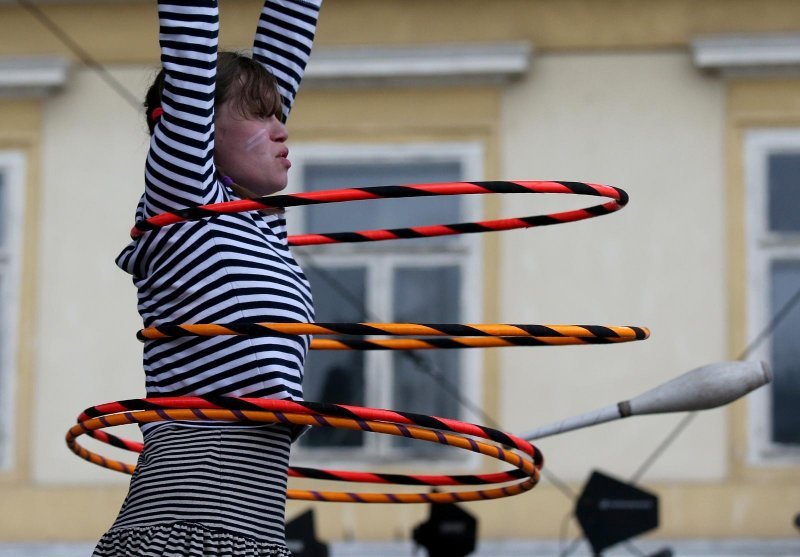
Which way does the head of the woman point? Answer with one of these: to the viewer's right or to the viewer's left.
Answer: to the viewer's right

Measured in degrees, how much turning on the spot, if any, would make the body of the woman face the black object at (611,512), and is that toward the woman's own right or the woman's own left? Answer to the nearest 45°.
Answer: approximately 45° to the woman's own left

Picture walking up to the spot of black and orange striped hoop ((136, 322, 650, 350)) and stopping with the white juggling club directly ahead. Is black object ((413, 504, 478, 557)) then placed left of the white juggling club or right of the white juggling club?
left

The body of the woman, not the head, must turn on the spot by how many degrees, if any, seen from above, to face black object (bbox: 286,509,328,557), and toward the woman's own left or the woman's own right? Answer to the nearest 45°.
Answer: approximately 90° to the woman's own left

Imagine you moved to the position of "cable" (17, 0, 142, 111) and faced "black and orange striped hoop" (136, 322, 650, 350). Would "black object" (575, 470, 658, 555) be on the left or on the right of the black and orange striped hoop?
left

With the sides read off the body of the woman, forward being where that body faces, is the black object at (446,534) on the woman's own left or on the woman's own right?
on the woman's own left

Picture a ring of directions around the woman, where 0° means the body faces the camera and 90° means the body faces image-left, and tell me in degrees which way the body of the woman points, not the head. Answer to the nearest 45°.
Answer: approximately 270°
